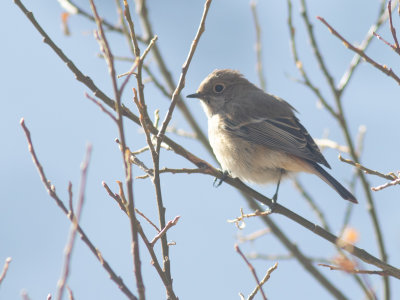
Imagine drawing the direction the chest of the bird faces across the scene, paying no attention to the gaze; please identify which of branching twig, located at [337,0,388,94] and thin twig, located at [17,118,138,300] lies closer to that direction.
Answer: the thin twig

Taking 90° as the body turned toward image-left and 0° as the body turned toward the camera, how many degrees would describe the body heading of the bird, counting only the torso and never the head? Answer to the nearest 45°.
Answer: approximately 90°

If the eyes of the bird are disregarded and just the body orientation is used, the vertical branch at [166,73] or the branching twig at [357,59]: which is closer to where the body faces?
the vertical branch

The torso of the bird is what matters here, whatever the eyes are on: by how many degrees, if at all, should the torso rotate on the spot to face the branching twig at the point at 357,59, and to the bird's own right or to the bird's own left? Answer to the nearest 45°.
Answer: approximately 180°

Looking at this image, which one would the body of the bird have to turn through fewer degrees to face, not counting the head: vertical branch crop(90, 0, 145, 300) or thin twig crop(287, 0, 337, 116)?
the vertical branch
